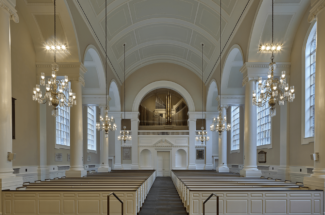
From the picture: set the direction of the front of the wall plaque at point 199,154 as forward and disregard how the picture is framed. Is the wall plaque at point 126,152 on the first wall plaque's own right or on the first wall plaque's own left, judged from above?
on the first wall plaque's own right

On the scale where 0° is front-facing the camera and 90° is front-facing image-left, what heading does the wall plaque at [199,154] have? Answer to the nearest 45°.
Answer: approximately 0°

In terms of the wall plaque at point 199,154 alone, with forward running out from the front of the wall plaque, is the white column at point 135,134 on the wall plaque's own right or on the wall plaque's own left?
on the wall plaque's own right

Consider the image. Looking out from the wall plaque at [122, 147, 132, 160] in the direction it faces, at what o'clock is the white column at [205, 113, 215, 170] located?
The white column is roughly at 9 o'clock from the wall plaque.

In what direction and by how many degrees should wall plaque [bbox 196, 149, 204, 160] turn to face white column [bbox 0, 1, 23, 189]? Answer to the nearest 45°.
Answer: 0° — it already faces it

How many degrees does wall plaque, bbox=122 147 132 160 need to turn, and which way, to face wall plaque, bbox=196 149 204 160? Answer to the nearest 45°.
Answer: approximately 90° to its left

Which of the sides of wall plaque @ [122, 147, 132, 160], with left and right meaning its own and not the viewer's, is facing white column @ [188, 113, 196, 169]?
left
